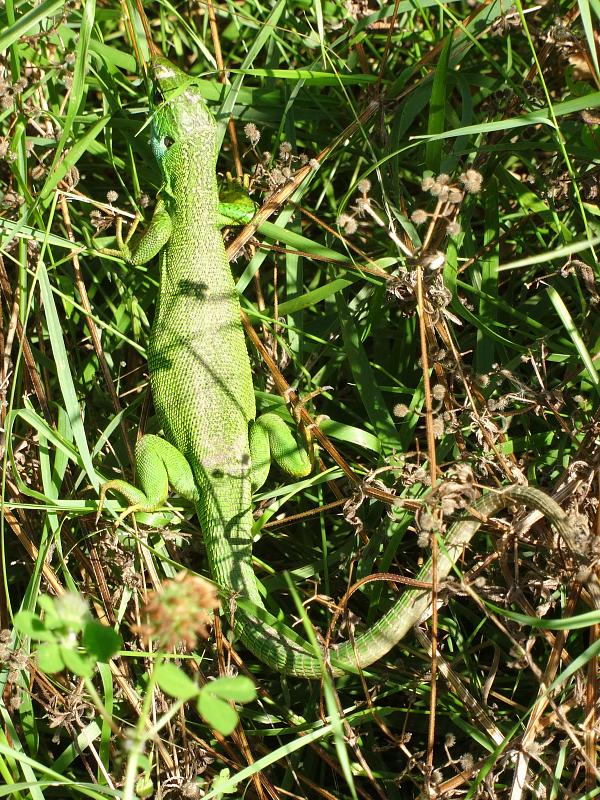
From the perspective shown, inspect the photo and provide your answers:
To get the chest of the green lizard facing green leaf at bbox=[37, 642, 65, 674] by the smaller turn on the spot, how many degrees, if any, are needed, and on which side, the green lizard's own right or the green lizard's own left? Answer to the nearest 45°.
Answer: approximately 180°

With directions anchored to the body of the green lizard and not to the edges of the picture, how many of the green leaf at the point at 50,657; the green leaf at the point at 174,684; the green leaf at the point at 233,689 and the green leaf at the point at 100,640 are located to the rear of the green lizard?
4

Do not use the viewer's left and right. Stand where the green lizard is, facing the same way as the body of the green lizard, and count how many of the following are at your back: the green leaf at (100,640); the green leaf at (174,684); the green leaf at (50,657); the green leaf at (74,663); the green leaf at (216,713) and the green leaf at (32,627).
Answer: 6

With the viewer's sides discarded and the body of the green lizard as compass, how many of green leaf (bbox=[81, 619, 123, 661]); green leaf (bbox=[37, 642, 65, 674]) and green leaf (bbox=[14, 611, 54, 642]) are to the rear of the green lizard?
3

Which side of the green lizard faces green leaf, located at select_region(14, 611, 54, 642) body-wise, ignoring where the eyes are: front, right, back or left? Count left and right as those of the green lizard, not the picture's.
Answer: back

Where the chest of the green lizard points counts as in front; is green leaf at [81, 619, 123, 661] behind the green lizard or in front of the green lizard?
behind

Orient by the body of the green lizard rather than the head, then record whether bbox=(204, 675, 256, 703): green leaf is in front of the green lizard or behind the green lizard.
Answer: behind

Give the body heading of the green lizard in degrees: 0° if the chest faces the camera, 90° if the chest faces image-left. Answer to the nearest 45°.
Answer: approximately 180°

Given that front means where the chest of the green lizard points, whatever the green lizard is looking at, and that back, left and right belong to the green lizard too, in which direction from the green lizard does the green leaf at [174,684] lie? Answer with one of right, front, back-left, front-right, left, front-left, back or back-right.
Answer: back

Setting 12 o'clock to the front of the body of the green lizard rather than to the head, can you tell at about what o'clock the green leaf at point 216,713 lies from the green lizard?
The green leaf is roughly at 6 o'clock from the green lizard.
